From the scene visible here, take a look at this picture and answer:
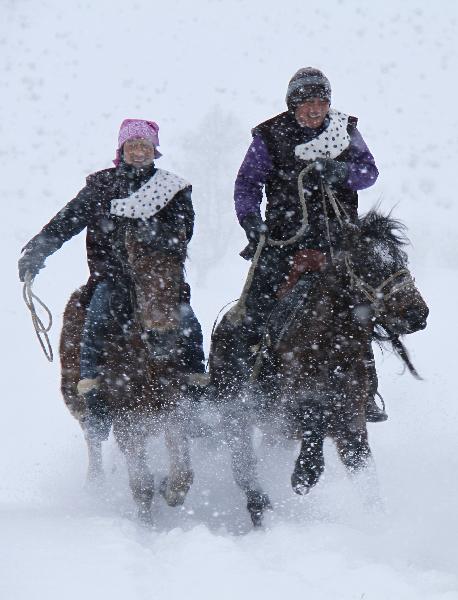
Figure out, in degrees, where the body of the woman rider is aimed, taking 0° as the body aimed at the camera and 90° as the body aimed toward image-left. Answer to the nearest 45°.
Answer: approximately 0°

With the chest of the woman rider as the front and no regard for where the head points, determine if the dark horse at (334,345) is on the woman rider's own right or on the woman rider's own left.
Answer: on the woman rider's own left

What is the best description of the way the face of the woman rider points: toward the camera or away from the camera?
toward the camera

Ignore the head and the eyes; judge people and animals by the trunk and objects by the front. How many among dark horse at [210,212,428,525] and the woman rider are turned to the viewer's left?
0

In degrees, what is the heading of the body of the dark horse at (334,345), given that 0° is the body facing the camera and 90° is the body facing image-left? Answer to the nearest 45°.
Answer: approximately 315°

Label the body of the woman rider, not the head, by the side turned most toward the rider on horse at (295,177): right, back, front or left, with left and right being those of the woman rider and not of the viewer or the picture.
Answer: left
